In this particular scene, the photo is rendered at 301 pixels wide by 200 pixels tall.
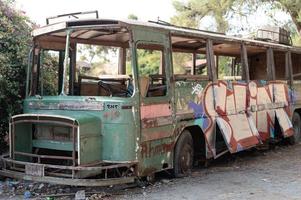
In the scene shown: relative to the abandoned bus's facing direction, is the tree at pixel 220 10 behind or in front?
behind

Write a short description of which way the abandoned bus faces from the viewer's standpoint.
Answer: facing the viewer and to the left of the viewer
